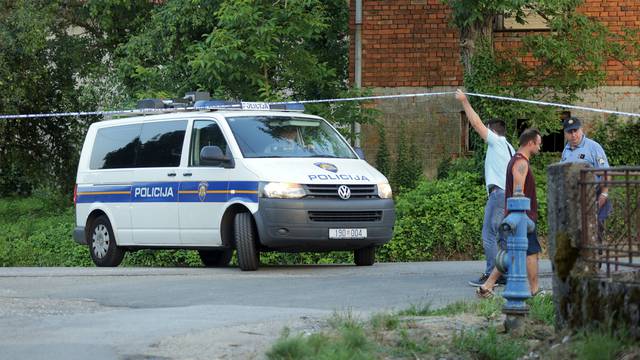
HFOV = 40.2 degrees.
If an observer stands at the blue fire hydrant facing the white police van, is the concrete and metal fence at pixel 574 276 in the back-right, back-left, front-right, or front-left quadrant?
back-right

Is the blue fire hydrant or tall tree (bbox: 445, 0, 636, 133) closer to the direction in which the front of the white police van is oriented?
the blue fire hydrant

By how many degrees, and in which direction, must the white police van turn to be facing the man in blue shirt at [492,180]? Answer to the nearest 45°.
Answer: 0° — it already faces them

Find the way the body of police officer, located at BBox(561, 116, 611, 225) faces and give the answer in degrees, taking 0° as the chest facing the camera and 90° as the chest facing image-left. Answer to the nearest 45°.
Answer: approximately 45°

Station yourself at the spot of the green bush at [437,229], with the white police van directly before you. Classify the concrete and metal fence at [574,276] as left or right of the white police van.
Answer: left

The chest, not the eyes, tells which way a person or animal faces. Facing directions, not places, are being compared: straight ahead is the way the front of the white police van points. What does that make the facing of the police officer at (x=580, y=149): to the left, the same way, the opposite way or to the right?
to the right
